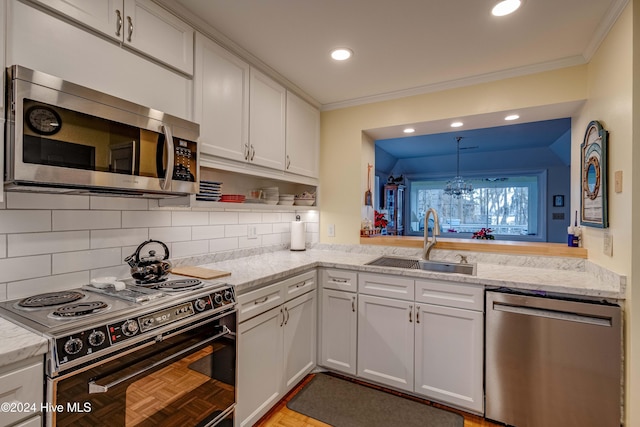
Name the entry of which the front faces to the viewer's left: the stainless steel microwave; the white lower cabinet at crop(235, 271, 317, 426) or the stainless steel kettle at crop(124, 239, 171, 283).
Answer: the stainless steel kettle

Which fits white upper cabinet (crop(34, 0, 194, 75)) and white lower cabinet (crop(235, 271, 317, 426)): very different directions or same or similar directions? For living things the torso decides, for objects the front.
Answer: same or similar directions

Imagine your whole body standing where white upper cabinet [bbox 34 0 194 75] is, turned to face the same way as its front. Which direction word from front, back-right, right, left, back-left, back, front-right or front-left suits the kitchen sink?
front-left

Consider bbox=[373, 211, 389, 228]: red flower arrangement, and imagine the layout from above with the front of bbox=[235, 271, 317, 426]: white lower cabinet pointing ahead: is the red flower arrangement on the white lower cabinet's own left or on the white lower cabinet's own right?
on the white lower cabinet's own left

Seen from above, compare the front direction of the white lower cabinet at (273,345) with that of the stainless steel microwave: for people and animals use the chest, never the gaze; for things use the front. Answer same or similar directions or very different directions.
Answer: same or similar directions

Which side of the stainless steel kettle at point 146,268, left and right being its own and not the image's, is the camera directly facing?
left

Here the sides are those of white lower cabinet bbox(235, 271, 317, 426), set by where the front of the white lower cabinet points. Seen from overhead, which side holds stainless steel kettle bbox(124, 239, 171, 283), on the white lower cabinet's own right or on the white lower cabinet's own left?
on the white lower cabinet's own right

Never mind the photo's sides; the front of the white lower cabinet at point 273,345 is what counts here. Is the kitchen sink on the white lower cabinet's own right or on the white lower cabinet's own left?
on the white lower cabinet's own left

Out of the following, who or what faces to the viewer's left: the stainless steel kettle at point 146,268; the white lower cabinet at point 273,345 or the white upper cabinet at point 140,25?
the stainless steel kettle

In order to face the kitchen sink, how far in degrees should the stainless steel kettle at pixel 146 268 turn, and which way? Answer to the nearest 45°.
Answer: approximately 180°

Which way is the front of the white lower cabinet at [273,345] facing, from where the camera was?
facing the viewer and to the right of the viewer

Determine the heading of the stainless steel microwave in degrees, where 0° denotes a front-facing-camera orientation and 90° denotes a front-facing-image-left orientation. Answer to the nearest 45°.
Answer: approximately 315°
